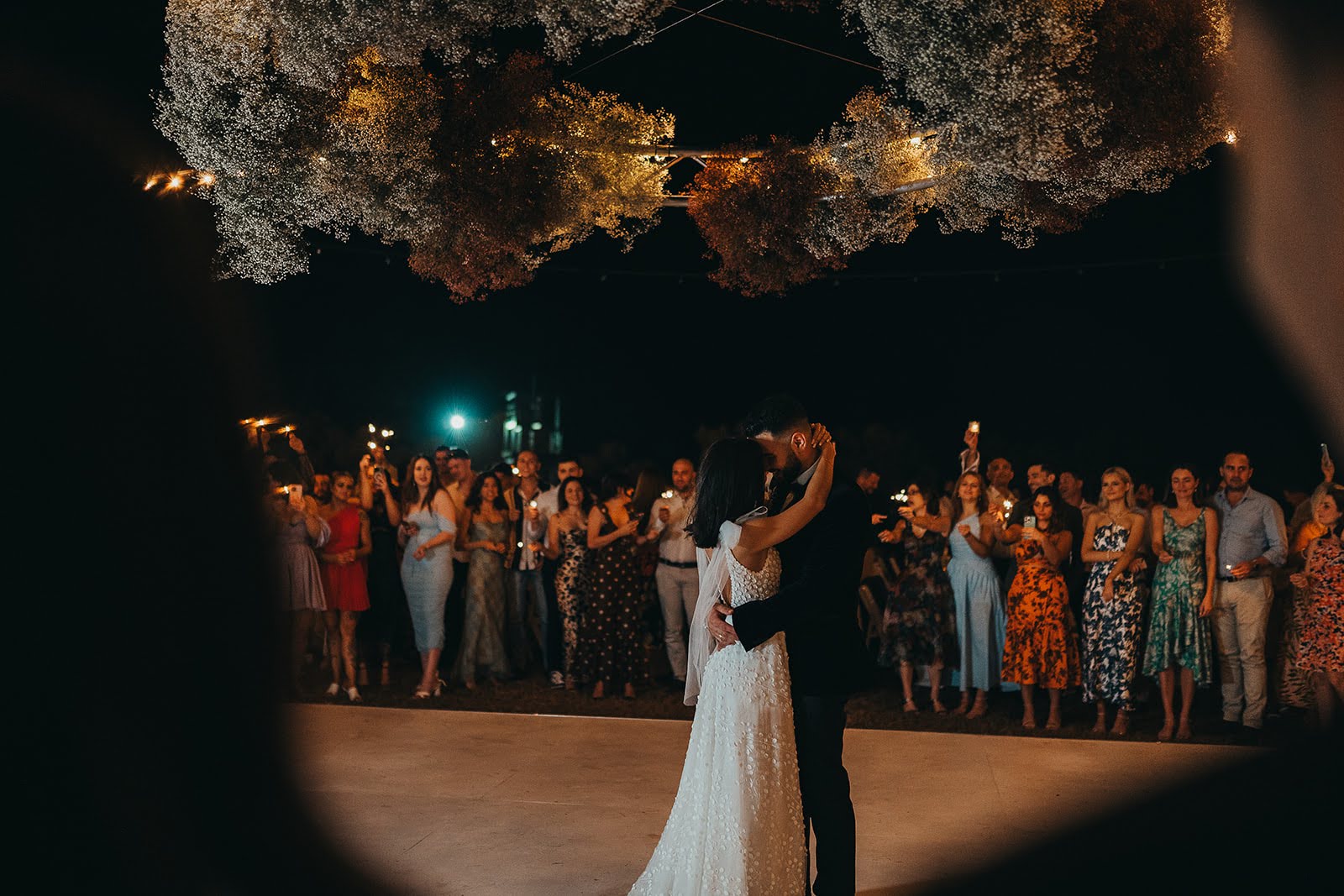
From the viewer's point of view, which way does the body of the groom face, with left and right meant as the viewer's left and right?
facing to the left of the viewer

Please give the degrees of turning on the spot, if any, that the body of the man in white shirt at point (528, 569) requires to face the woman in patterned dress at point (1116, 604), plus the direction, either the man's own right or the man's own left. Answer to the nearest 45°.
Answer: approximately 45° to the man's own left

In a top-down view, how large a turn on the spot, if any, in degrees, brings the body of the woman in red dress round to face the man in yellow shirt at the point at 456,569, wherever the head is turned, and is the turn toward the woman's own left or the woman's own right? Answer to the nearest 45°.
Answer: approximately 135° to the woman's own left

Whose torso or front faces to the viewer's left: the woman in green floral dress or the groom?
the groom
